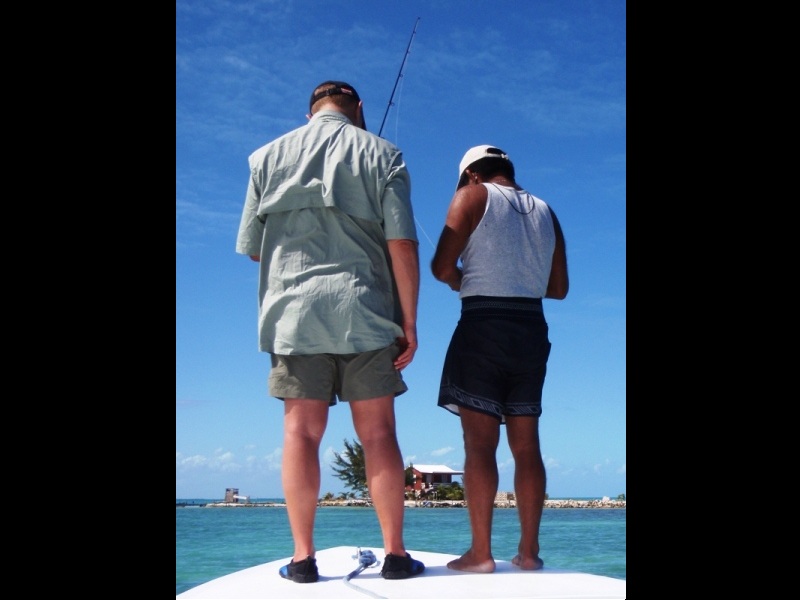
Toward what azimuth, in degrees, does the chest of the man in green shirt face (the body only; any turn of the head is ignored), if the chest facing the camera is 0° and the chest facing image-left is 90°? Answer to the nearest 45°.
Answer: approximately 180°

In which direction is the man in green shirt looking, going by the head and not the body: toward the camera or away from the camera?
away from the camera

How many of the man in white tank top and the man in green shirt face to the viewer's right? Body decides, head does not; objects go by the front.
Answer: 0

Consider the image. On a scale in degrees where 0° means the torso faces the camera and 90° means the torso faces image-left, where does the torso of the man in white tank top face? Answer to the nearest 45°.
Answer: approximately 135°
